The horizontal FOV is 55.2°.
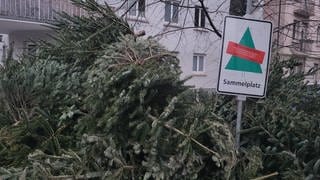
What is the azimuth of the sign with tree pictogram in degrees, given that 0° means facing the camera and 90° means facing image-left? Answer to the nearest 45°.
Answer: approximately 0°
